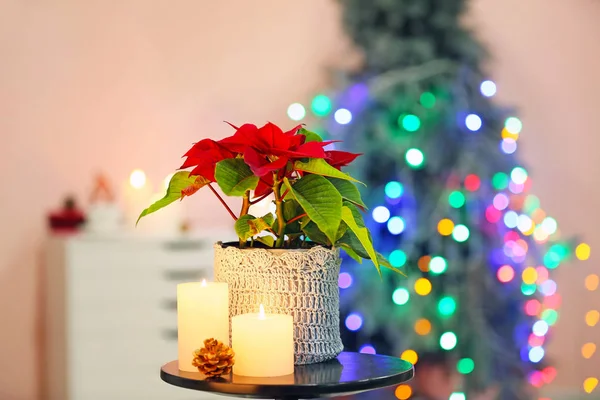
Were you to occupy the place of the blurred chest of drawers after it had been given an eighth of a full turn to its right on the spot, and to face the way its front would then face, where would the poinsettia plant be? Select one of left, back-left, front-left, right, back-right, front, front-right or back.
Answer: front-left

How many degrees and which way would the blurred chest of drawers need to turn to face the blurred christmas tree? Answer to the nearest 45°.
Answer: approximately 90° to its left

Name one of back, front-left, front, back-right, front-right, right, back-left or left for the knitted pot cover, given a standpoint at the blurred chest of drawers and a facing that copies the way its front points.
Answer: front

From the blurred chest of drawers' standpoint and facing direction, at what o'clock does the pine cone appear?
The pine cone is roughly at 12 o'clock from the blurred chest of drawers.

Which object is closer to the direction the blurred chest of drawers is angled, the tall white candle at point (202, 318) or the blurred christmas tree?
the tall white candle

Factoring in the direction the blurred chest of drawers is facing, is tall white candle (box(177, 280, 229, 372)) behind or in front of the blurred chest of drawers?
in front

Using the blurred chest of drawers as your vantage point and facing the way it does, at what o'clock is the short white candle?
The short white candle is roughly at 12 o'clock from the blurred chest of drawers.

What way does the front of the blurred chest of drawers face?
toward the camera
